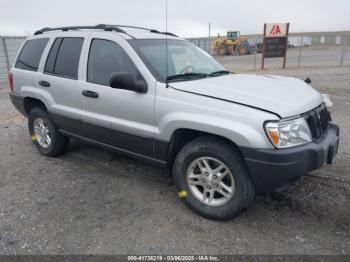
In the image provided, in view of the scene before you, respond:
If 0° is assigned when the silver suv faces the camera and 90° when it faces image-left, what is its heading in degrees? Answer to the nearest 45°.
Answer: approximately 315°

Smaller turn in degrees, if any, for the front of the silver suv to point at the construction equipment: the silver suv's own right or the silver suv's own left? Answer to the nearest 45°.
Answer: approximately 135° to the silver suv's own left

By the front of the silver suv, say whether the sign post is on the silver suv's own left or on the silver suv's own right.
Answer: on the silver suv's own left

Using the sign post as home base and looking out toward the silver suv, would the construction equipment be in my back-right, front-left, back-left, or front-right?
back-right
